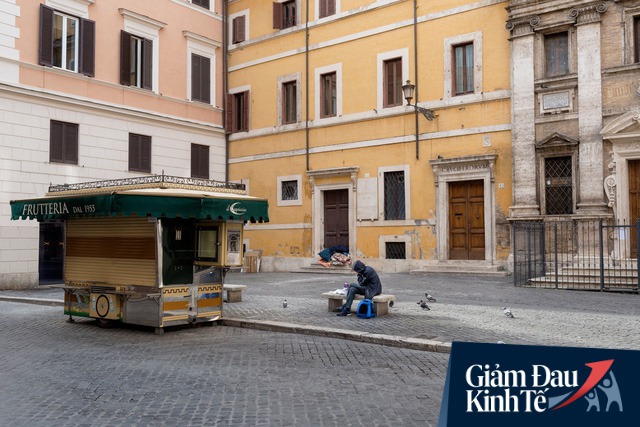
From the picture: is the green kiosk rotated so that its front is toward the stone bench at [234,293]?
no

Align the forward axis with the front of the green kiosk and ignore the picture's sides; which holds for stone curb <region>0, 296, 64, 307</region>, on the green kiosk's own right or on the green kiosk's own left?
on the green kiosk's own right

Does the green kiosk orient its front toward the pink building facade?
no

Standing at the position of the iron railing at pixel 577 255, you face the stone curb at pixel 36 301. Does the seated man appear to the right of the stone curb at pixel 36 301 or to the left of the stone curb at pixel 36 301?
left

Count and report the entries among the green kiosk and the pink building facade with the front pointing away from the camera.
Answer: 0

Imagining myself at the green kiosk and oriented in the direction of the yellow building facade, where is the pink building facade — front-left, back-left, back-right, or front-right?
front-left

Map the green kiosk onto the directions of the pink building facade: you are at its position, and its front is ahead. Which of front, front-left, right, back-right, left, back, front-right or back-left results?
front-right

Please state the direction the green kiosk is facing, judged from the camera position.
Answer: facing the viewer and to the left of the viewer

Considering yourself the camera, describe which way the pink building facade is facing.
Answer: facing the viewer and to the right of the viewer

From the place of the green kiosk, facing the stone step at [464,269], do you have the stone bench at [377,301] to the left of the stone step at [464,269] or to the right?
right

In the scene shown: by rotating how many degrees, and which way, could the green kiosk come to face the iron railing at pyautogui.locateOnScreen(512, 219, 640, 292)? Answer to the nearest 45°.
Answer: approximately 135° to its left

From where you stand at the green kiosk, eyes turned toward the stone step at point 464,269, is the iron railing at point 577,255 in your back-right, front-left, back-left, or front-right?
front-right
